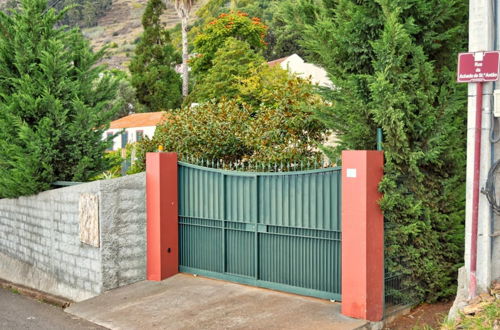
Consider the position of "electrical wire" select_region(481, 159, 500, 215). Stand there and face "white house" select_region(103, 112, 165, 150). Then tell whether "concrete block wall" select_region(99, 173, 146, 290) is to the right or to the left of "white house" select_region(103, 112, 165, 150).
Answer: left

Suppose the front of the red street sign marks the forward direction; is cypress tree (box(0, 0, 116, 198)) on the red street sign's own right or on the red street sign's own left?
on the red street sign's own right

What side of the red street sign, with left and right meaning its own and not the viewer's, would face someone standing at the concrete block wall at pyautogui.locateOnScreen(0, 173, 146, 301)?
right

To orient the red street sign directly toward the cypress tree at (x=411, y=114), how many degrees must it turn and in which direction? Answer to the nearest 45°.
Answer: approximately 135° to its right

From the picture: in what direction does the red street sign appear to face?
toward the camera
